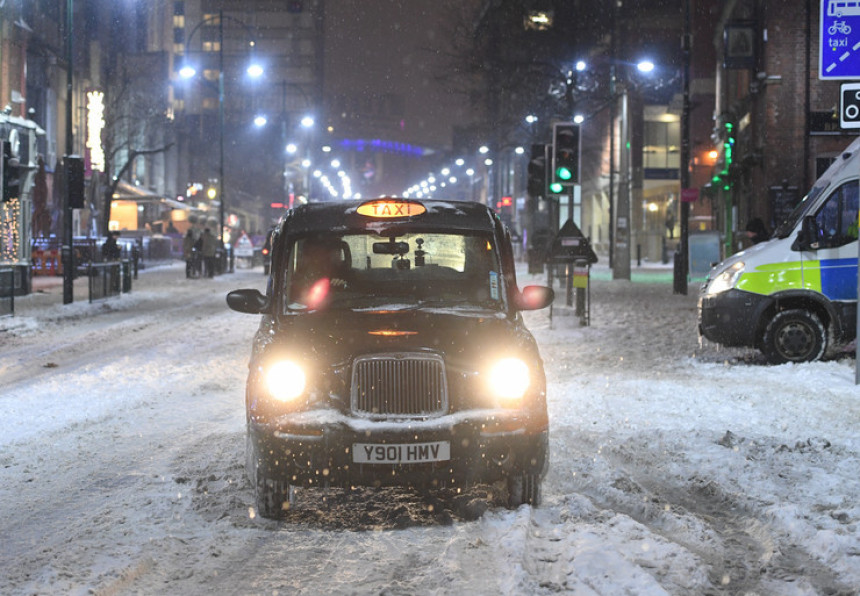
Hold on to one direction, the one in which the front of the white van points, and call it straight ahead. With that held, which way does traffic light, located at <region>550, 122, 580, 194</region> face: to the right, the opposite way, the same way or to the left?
to the left

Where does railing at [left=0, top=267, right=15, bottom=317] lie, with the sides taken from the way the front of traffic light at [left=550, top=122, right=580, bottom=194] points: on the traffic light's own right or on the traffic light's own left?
on the traffic light's own right

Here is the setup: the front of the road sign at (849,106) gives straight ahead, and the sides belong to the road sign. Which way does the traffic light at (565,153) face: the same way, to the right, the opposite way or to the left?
the same way

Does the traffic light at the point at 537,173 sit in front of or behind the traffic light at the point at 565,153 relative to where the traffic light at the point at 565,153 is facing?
behind

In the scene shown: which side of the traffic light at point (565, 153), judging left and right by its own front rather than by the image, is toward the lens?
front

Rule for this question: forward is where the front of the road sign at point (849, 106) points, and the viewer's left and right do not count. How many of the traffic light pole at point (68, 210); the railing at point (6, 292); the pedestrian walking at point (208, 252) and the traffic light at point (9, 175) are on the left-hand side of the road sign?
0

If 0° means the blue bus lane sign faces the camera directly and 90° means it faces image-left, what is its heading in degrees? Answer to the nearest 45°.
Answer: approximately 0°

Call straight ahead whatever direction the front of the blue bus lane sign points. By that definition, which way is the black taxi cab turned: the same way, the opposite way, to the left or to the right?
the same way

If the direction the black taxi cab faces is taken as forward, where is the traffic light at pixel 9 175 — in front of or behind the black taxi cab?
behind

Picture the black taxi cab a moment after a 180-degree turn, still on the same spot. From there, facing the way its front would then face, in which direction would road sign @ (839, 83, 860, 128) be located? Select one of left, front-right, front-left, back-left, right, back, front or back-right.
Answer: front-right

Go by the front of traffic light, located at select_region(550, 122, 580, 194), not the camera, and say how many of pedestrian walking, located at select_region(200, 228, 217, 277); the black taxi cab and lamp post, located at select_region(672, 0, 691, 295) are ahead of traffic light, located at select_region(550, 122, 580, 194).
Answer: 1

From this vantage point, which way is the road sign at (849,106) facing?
toward the camera

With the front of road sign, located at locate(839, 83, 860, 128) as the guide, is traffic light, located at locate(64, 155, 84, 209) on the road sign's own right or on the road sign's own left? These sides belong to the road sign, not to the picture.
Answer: on the road sign's own right

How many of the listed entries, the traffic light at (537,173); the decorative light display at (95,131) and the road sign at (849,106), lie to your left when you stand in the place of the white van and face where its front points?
1
